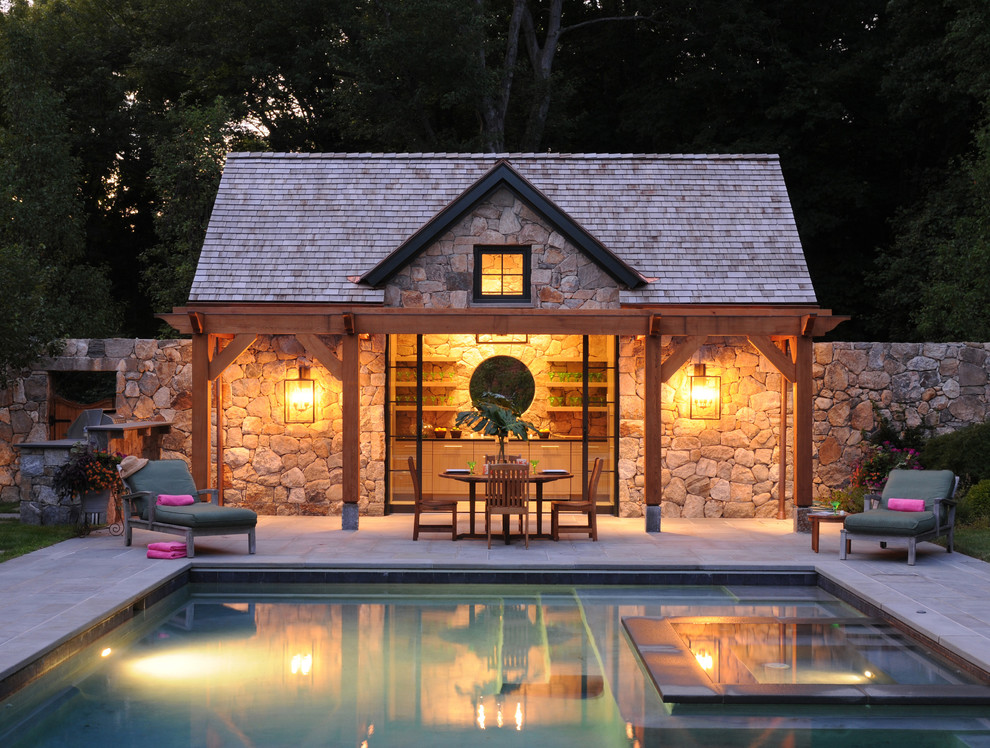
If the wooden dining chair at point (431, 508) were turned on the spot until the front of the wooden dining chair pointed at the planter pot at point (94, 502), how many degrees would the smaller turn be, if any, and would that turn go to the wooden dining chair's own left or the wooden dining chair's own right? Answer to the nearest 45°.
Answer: approximately 180°

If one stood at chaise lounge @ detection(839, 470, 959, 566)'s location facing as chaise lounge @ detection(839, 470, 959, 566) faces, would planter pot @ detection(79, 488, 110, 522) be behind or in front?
in front

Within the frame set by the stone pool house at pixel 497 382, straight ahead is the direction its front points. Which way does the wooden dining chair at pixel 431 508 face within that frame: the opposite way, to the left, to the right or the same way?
to the left

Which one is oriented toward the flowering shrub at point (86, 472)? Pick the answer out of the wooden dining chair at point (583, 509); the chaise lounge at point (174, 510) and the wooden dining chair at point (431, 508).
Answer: the wooden dining chair at point (583, 509)

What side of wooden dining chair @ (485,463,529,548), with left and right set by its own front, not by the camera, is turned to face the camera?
back

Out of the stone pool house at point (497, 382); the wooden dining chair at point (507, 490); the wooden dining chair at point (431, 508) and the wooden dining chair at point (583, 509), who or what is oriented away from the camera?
the wooden dining chair at point (507, 490)

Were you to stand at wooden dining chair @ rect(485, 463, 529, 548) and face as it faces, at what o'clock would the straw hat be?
The straw hat is roughly at 9 o'clock from the wooden dining chair.

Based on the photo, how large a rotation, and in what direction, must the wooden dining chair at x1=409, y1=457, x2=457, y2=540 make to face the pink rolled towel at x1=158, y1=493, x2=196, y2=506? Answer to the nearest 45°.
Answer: approximately 180°

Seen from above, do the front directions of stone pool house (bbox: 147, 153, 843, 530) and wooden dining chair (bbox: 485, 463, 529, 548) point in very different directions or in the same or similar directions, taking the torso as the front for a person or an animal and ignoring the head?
very different directions

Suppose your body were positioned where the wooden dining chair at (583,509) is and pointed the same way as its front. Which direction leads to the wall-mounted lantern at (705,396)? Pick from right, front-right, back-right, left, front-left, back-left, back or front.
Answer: back-right

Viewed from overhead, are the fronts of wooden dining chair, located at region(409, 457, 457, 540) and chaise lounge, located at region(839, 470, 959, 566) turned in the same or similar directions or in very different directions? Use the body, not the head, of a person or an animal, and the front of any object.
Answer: very different directions

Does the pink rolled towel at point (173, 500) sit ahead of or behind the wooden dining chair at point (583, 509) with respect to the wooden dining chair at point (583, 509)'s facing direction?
ahead

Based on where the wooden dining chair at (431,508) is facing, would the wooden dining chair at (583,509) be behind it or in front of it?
in front

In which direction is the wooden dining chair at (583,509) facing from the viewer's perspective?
to the viewer's left

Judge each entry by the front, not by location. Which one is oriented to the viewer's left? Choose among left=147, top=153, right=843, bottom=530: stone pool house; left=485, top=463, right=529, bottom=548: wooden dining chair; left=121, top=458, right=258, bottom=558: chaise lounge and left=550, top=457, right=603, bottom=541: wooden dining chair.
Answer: left=550, top=457, right=603, bottom=541: wooden dining chair

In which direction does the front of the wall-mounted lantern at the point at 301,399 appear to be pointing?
toward the camera

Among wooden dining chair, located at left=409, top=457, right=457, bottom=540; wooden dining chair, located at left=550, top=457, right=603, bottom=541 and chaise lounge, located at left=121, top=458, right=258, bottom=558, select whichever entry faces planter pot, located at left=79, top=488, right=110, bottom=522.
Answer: wooden dining chair, located at left=550, top=457, right=603, bottom=541

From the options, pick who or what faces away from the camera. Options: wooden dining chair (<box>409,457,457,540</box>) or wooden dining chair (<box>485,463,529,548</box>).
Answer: wooden dining chair (<box>485,463,529,548</box>)

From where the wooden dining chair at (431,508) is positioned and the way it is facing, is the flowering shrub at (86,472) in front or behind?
behind

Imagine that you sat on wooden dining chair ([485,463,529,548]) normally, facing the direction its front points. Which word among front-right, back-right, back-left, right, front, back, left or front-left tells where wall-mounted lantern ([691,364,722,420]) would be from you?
front-right
